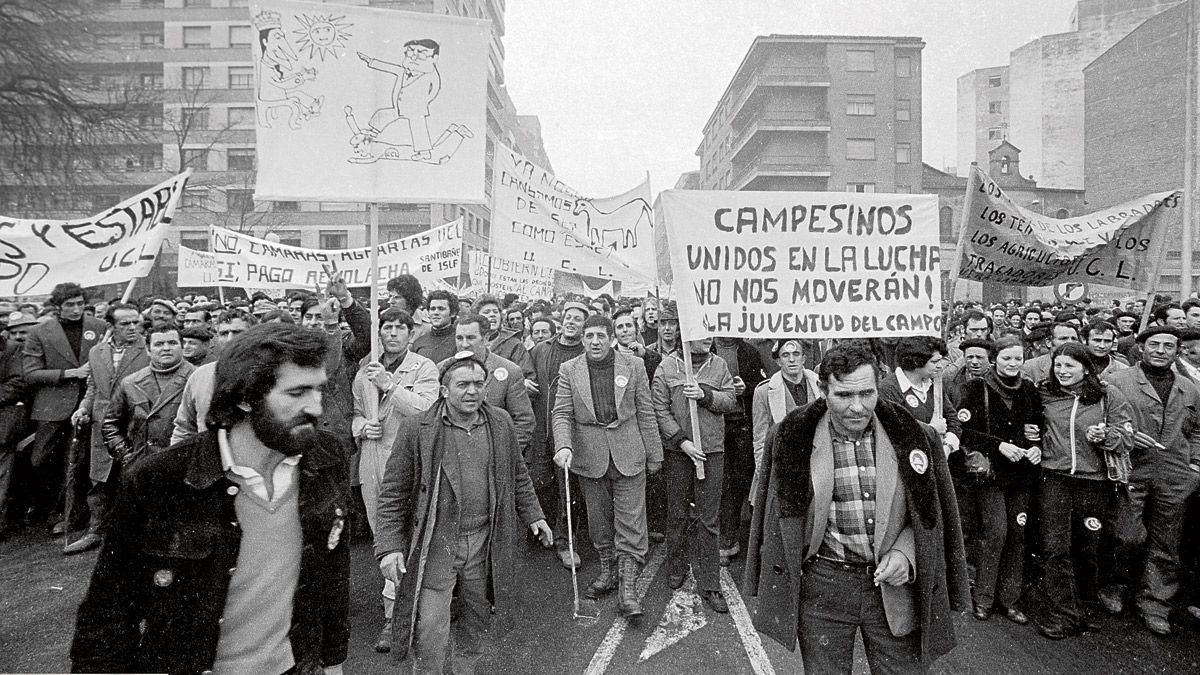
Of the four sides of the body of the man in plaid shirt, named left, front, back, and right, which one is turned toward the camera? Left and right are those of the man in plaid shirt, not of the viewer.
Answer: front

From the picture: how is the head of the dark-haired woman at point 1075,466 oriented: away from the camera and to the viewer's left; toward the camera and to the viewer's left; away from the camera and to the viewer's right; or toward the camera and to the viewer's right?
toward the camera and to the viewer's left

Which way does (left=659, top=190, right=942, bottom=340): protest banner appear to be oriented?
toward the camera

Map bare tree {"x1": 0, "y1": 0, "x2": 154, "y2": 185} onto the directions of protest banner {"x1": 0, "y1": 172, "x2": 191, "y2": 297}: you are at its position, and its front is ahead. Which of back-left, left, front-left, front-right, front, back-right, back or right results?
back

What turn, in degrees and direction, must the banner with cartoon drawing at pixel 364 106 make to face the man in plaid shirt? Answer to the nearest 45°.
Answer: approximately 45° to its left

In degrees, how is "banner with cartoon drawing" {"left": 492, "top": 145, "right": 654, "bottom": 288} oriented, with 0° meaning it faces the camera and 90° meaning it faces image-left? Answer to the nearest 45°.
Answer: approximately 0°

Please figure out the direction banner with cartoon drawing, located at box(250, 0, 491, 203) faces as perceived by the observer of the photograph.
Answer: facing the viewer

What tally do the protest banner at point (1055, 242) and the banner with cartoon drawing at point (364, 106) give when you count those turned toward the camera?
2
